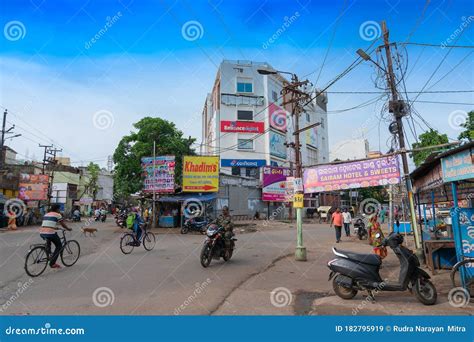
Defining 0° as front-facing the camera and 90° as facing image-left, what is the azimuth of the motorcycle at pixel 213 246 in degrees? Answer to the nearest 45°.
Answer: approximately 45°

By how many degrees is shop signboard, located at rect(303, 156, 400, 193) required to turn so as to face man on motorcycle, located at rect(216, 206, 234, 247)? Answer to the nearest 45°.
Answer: approximately 45° to its right

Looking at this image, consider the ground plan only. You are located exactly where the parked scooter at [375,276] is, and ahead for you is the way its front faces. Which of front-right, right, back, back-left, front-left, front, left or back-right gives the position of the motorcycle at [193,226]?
back-left

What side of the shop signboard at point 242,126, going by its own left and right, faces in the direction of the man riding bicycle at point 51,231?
front

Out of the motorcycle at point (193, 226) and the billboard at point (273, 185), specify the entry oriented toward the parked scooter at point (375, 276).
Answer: the billboard

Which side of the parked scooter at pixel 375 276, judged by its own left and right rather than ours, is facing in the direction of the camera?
right

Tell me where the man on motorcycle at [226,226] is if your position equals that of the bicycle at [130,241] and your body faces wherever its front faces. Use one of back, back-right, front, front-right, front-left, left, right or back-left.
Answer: right

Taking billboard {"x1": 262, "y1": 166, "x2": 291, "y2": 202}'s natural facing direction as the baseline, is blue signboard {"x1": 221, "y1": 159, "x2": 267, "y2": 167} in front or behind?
behind

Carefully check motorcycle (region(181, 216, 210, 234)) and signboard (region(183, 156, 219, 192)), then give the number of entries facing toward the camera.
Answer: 1

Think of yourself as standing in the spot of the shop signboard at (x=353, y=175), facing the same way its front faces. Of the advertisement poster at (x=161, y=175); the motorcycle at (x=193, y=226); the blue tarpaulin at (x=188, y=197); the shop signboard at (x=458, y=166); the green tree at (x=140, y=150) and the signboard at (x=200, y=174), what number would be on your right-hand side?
5

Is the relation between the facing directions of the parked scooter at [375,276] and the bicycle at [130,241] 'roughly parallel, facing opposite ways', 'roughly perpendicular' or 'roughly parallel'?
roughly perpendicular

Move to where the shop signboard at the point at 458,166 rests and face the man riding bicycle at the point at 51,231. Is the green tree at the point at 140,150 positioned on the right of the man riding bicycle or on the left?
right

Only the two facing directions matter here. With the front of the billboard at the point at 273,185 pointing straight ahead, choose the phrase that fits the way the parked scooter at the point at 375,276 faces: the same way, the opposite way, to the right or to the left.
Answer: to the left

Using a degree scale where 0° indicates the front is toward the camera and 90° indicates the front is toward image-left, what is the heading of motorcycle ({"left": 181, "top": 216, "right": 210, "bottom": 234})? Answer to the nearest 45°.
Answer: approximately 90°

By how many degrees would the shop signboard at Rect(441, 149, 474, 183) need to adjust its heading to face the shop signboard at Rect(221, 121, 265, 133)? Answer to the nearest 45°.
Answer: approximately 90° to its right
